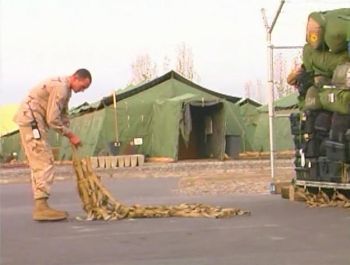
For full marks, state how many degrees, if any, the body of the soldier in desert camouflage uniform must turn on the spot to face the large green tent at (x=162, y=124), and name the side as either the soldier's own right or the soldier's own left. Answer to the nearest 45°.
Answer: approximately 90° to the soldier's own left

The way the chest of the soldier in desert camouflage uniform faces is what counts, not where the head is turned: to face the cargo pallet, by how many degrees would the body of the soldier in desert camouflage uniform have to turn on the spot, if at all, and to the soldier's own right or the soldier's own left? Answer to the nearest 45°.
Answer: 0° — they already face it

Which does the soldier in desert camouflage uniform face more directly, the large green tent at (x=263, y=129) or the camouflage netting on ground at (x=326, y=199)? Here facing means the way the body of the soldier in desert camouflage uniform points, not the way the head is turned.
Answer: the camouflage netting on ground

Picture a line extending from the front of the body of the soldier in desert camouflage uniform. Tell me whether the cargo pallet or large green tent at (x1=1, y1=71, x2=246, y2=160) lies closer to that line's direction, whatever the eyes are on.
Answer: the cargo pallet

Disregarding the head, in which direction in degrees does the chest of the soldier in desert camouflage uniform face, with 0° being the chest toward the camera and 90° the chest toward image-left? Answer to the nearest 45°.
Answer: approximately 270°

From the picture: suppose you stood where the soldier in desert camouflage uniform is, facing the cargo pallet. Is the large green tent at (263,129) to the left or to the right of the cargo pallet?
left
